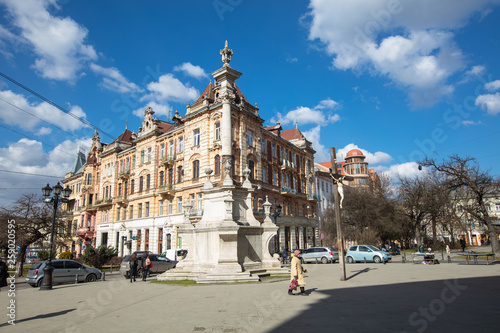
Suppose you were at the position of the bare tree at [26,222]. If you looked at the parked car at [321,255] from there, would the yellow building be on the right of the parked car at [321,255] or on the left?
left

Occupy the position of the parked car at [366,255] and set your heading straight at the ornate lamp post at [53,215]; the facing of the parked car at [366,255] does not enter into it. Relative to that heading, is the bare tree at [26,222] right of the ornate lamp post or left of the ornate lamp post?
right
